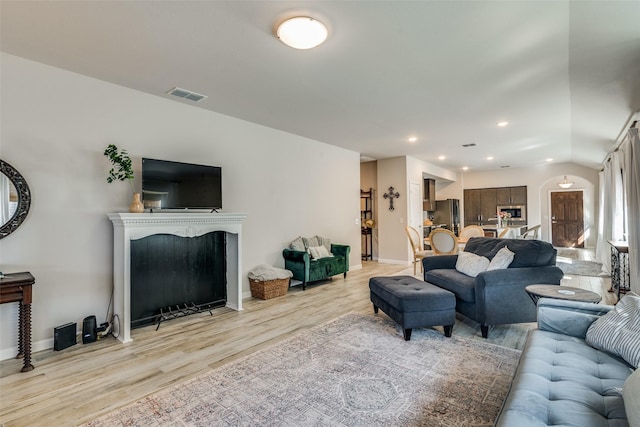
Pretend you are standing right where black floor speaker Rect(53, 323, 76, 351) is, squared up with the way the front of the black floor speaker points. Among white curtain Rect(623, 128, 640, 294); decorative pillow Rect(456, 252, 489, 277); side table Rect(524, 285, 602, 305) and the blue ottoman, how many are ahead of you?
4

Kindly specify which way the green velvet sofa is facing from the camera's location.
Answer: facing the viewer and to the right of the viewer

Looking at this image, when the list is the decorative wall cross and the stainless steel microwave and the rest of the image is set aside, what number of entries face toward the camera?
2

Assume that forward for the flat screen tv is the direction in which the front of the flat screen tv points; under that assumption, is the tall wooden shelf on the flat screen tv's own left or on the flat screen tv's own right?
on the flat screen tv's own left

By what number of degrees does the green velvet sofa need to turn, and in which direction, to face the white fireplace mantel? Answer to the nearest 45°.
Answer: approximately 90° to its right

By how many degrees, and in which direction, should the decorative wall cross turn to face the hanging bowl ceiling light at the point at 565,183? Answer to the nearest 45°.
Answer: approximately 135° to its left

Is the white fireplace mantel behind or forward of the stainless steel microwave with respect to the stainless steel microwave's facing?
forward

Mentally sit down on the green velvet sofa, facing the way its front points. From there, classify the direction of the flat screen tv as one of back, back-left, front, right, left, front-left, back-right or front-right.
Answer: right

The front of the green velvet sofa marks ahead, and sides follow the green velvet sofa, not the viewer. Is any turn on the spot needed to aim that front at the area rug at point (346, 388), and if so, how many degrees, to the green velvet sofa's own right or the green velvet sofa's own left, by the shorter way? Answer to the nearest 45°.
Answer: approximately 45° to the green velvet sofa's own right

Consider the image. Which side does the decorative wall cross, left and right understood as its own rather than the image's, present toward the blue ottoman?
front

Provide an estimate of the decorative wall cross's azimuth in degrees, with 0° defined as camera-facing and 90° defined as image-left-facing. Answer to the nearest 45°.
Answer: approximately 0°

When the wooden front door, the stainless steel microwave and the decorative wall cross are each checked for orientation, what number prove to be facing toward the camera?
3
